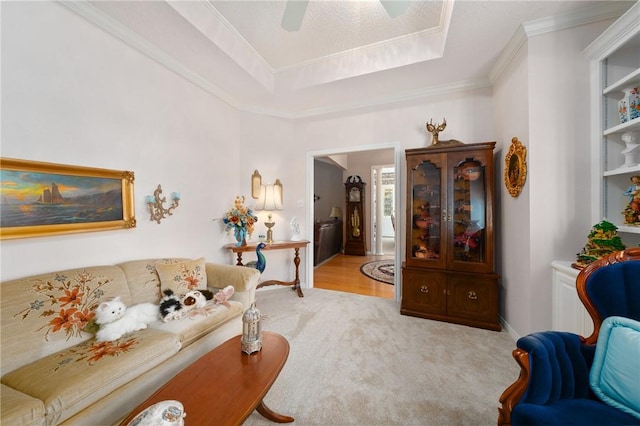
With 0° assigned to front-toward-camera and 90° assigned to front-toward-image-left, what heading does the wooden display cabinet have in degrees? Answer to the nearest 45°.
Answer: approximately 45°

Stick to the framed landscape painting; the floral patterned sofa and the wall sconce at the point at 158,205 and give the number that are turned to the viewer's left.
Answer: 0

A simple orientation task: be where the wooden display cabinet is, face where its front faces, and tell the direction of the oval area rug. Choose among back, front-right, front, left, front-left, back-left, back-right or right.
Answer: right

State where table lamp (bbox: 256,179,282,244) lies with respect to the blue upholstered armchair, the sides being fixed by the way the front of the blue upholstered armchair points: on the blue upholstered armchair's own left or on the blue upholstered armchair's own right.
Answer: on the blue upholstered armchair's own right

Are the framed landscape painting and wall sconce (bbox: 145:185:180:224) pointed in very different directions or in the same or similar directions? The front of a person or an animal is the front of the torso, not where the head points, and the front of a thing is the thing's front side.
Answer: same or similar directions

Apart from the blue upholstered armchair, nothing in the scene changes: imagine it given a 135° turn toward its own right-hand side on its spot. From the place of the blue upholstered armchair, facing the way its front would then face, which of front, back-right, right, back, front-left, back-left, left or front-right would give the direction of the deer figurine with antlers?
front-left

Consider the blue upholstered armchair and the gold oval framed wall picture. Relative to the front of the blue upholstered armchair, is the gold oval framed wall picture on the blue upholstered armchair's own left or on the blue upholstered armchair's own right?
on the blue upholstered armchair's own right

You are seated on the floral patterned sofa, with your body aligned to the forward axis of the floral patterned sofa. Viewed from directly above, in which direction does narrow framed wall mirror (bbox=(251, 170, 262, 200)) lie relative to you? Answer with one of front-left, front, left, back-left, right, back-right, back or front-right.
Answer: left

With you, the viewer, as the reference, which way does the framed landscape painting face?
facing the viewer and to the right of the viewer

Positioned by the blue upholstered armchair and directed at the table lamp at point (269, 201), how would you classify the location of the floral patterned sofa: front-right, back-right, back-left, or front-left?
front-left

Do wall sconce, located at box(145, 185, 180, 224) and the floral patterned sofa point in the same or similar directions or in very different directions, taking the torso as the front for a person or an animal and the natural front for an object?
same or similar directions

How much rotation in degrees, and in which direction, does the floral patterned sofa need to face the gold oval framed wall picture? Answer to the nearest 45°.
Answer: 0° — it already faces it

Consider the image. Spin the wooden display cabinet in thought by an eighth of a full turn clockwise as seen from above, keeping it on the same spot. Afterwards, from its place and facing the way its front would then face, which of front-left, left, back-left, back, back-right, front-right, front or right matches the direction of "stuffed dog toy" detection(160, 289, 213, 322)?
front-left

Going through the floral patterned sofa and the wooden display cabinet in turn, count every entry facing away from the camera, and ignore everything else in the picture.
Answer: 0

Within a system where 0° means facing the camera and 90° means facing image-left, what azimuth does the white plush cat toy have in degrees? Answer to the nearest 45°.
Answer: approximately 45°

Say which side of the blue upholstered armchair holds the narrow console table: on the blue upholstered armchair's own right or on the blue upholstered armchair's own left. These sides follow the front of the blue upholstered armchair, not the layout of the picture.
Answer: on the blue upholstered armchair's own right

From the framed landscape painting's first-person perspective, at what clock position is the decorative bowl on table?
The decorative bowl on table is roughly at 1 o'clock from the framed landscape painting.

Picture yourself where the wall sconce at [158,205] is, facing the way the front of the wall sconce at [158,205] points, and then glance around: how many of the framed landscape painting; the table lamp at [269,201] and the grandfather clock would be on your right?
1
